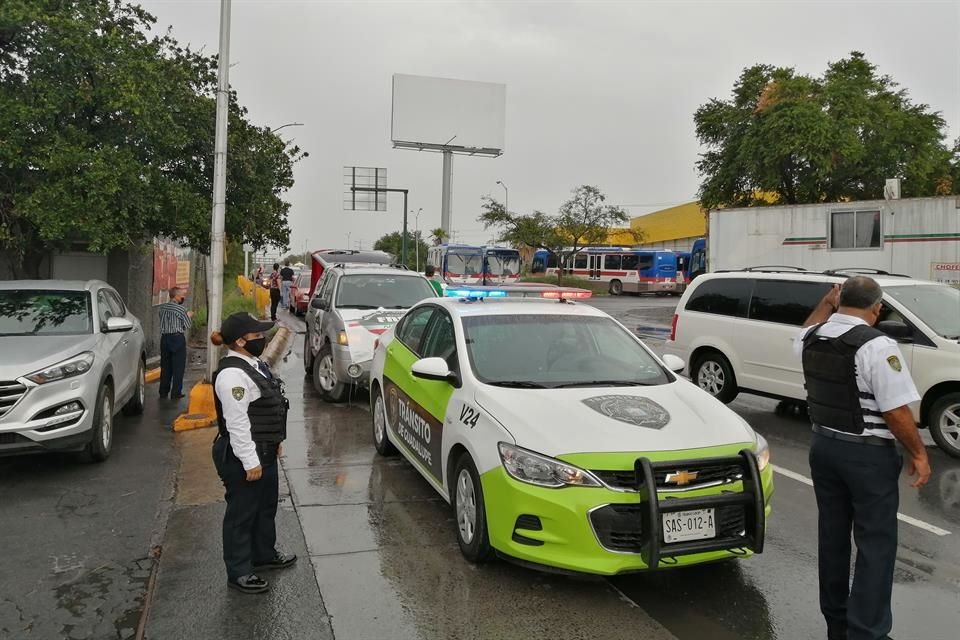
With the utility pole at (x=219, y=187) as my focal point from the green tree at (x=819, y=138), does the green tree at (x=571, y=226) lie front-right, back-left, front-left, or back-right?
back-right

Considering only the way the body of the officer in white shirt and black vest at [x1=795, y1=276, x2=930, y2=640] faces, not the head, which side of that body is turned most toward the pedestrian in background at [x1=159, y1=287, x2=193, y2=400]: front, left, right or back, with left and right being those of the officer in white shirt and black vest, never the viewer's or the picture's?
left

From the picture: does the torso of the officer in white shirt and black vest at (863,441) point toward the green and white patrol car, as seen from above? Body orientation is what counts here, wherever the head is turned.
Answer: no

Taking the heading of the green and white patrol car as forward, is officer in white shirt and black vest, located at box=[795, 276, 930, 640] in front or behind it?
in front

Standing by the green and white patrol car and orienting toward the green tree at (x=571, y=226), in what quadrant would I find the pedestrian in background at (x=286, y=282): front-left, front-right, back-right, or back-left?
front-left

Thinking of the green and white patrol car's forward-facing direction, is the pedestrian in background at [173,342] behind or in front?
behind

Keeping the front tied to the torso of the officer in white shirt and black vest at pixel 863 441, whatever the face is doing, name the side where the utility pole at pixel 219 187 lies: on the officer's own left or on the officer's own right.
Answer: on the officer's own left

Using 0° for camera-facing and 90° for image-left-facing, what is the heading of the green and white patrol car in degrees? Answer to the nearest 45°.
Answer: approximately 315°

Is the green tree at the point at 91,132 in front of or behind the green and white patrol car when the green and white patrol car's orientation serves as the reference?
behind

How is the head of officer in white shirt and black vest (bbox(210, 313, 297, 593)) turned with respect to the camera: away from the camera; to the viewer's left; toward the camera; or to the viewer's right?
to the viewer's right

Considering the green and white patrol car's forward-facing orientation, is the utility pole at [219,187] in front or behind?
behind

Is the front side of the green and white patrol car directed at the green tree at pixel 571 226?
no

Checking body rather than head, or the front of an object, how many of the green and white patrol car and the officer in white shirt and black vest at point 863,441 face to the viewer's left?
0
